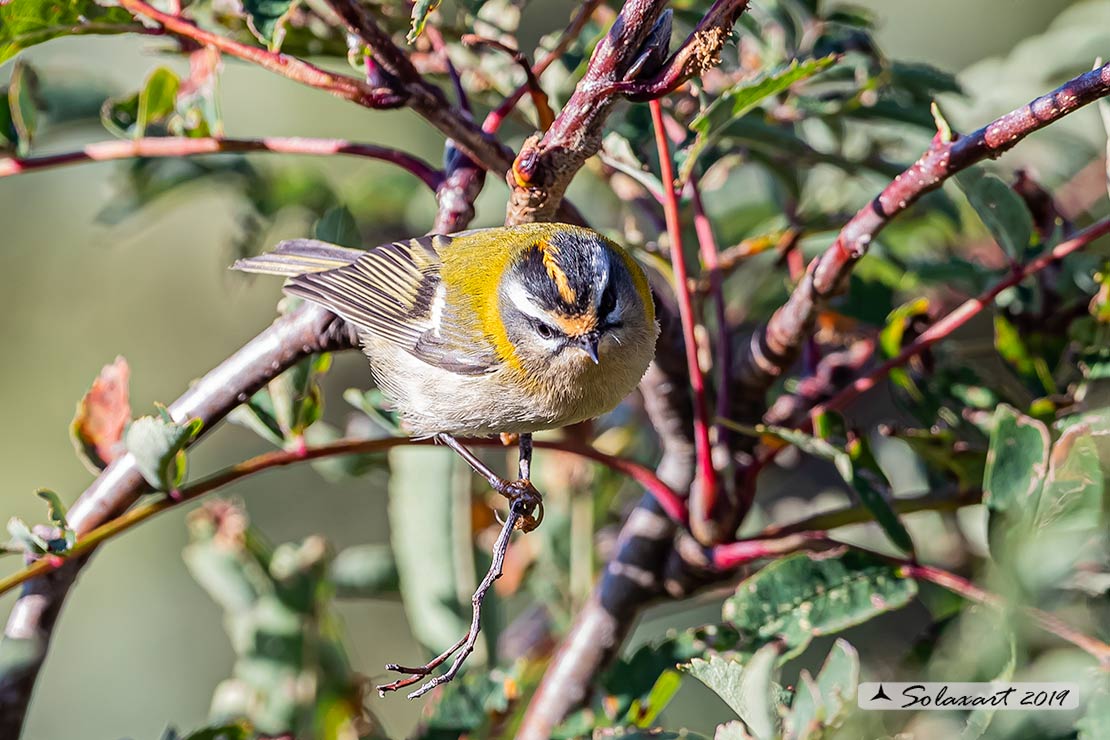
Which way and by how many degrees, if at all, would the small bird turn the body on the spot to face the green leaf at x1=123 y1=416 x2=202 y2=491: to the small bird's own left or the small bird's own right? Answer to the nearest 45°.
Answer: approximately 90° to the small bird's own right

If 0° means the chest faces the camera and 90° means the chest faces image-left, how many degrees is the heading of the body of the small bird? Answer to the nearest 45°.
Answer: approximately 315°

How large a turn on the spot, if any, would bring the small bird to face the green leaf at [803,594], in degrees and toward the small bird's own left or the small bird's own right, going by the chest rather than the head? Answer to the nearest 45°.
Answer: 0° — it already faces it

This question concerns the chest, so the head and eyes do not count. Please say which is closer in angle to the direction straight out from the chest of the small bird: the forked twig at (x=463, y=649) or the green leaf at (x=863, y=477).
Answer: the green leaf

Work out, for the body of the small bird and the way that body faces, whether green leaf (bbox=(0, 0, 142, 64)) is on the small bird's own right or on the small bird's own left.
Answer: on the small bird's own right
